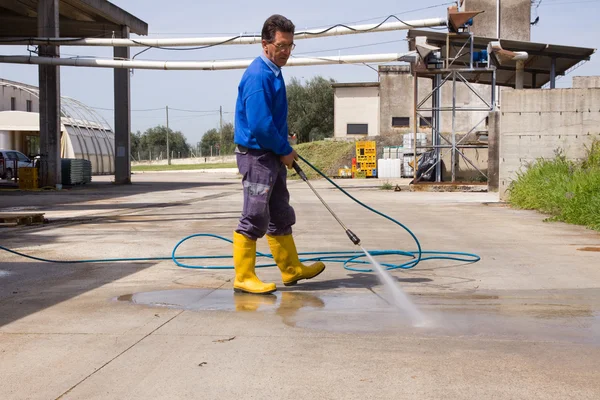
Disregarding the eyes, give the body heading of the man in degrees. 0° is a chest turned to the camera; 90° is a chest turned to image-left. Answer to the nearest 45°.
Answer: approximately 270°

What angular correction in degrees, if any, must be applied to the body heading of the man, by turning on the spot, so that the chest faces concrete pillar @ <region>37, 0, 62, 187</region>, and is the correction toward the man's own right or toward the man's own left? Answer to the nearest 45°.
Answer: approximately 90° to the man's own left

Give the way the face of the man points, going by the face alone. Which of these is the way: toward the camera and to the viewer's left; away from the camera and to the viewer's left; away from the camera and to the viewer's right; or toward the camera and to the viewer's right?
toward the camera and to the viewer's right

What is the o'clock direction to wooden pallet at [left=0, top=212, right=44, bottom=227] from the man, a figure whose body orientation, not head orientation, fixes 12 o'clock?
The wooden pallet is roughly at 8 o'clock from the man.

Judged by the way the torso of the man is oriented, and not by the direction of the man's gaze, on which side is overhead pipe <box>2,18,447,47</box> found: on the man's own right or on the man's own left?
on the man's own left

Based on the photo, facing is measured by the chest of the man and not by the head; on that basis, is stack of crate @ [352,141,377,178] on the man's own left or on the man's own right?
on the man's own left

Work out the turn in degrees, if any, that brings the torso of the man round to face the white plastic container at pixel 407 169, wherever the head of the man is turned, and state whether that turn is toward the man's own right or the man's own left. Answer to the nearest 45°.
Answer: approximately 90° to the man's own left

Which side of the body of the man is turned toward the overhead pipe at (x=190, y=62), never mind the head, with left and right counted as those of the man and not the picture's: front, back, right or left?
left

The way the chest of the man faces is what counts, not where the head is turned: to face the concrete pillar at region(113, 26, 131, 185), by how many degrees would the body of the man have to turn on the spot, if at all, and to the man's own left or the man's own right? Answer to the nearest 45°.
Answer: approximately 90° to the man's own left

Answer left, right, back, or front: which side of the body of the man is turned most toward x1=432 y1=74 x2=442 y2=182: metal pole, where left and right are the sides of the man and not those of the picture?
left
